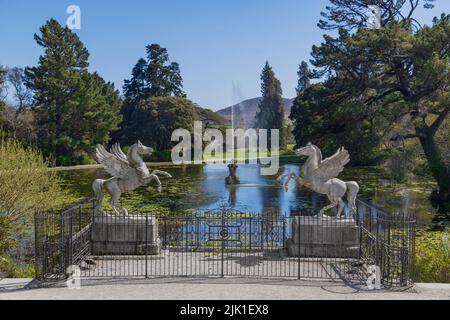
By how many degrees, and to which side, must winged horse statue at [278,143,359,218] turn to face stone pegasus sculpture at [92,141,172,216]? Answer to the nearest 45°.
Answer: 0° — it already faces it

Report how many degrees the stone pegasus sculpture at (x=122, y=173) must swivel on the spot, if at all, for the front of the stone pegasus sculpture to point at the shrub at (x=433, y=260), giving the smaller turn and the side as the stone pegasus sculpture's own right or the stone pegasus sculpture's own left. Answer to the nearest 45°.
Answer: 0° — it already faces it

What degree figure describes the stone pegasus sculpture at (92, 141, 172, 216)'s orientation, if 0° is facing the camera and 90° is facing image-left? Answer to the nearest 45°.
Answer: approximately 270°

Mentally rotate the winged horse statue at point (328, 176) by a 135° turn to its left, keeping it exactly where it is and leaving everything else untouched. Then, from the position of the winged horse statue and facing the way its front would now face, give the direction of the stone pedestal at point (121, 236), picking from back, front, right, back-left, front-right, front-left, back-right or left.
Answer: back-right

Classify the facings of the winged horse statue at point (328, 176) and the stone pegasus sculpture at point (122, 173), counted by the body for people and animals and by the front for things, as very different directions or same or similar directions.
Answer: very different directions

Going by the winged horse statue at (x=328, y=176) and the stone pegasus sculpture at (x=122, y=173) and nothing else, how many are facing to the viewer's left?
1

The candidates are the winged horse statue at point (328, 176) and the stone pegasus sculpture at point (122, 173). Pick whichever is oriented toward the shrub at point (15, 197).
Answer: the winged horse statue

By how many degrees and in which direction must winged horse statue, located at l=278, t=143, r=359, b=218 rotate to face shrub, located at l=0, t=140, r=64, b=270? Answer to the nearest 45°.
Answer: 0° — it already faces it

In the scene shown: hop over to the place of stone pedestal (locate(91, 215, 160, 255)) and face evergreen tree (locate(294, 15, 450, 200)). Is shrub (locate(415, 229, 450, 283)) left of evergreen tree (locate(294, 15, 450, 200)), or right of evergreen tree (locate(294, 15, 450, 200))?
right

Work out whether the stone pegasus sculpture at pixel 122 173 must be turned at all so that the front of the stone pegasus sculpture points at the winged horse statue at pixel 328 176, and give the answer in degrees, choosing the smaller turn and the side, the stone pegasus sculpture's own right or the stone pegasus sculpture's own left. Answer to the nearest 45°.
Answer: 0° — it already faces it

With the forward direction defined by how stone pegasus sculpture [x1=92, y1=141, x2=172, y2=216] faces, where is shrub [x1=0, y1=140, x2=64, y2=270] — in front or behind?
behind

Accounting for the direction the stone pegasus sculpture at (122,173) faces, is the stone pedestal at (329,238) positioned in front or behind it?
in front

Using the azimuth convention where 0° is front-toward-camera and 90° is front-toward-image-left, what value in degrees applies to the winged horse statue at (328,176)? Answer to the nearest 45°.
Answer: approximately 90°

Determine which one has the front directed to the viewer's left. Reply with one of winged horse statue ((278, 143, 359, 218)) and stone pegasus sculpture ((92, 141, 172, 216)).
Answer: the winged horse statue
